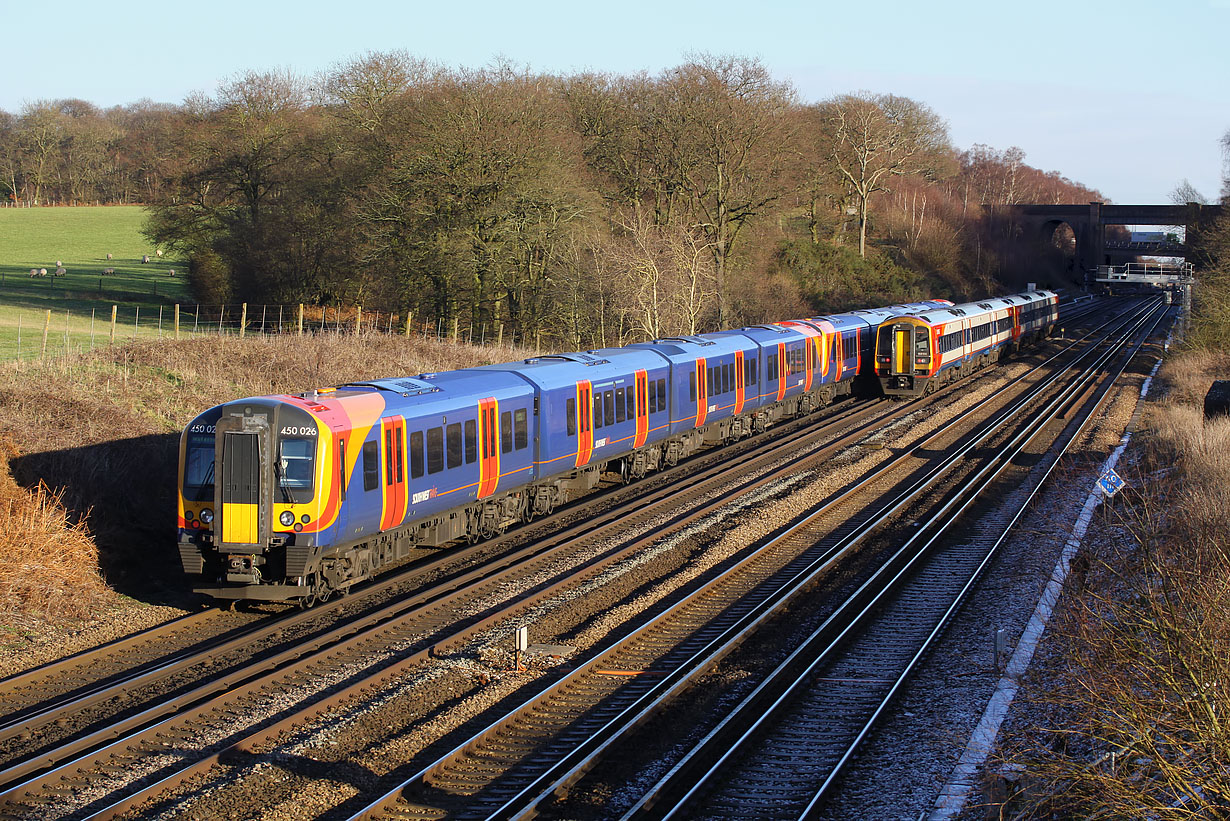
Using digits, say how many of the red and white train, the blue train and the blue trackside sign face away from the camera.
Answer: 0

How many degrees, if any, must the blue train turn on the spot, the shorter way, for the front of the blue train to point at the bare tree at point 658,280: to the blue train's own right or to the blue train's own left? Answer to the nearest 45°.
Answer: approximately 135° to the blue train's own right

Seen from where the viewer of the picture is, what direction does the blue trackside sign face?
facing the viewer

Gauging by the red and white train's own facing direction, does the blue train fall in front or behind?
in front

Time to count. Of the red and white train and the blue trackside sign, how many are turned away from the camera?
0

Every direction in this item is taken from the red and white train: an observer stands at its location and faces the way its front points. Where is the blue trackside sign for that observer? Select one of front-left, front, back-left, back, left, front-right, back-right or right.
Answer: front-left

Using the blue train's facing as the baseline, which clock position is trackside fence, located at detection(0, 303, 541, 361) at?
The trackside fence is roughly at 4 o'clock from the blue train.

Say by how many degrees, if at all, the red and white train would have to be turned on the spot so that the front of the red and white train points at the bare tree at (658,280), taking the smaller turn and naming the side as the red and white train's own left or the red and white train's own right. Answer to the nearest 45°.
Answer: approximately 45° to the red and white train's own right

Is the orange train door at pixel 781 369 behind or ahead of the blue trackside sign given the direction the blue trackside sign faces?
behind

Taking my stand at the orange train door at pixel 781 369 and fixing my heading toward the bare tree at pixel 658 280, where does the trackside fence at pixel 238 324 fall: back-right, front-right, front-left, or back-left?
front-left

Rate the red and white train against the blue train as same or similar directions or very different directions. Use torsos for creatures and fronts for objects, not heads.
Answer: same or similar directions

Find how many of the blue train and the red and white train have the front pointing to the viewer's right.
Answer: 0
